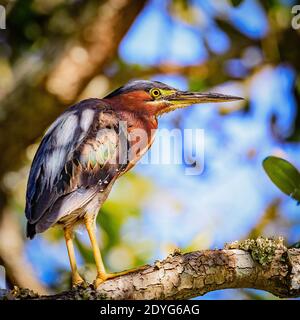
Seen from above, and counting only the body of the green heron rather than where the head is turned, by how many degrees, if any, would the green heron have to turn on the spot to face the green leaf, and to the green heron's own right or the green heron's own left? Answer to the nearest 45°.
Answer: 0° — it already faces it

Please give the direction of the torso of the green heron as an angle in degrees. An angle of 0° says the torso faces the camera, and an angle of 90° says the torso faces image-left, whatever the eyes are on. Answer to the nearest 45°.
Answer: approximately 270°
